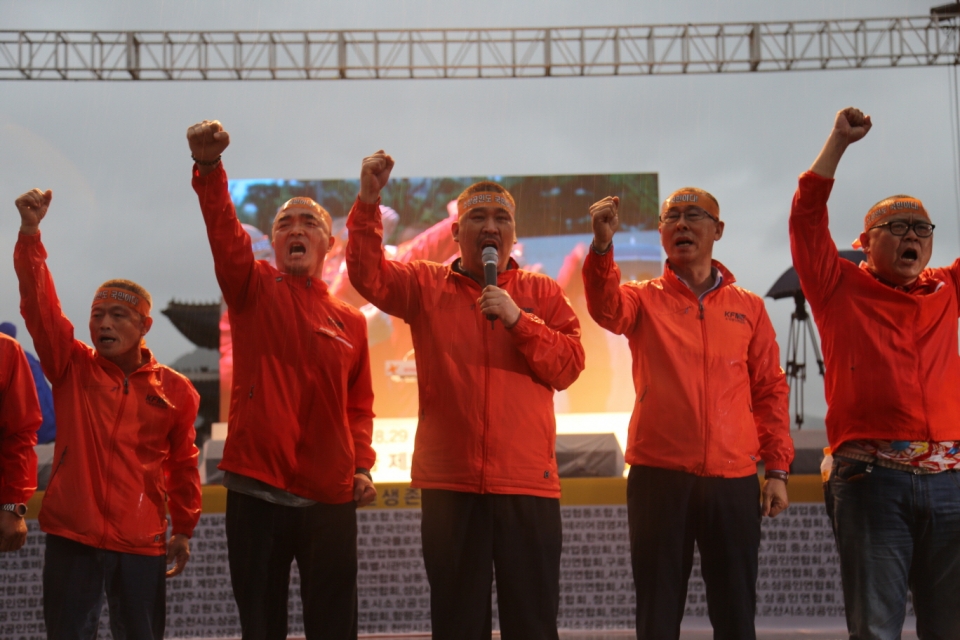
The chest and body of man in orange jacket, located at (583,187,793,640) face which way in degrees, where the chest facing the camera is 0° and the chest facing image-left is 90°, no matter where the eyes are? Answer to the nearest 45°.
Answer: approximately 0°

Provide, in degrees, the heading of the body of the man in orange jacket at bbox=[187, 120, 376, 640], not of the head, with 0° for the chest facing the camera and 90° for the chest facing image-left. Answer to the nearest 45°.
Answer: approximately 0°

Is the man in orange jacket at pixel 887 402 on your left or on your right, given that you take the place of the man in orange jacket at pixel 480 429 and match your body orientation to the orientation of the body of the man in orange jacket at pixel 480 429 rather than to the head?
on your left

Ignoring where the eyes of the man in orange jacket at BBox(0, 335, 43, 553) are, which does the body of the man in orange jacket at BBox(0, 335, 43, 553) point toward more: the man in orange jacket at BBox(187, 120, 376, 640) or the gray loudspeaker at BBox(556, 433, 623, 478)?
the man in orange jacket

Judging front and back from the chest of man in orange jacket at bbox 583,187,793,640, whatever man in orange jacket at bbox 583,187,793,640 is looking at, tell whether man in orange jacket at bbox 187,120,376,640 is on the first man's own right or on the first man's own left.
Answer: on the first man's own right

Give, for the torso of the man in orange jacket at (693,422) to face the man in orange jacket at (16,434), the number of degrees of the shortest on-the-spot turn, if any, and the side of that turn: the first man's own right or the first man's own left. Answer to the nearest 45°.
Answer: approximately 90° to the first man's own right

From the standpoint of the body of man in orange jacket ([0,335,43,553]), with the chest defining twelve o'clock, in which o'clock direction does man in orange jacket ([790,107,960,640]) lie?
man in orange jacket ([790,107,960,640]) is roughly at 10 o'clock from man in orange jacket ([0,335,43,553]).
